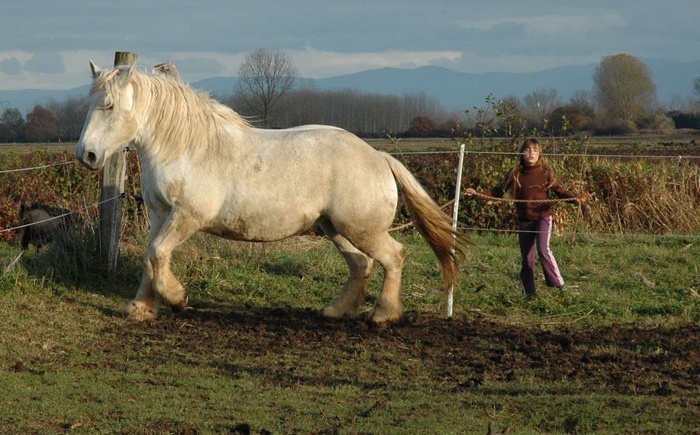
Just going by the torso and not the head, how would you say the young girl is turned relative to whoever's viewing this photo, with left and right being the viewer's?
facing the viewer

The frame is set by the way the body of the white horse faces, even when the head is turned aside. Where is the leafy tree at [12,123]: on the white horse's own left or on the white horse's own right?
on the white horse's own right

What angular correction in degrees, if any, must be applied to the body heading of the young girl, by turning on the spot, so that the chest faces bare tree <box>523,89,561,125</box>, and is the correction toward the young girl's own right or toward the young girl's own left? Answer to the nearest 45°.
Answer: approximately 180°

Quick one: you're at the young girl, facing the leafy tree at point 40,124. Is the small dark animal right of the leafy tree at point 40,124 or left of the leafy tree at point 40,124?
left

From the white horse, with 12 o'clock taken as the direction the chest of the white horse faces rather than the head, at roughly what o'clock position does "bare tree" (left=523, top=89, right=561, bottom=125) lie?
The bare tree is roughly at 4 o'clock from the white horse.

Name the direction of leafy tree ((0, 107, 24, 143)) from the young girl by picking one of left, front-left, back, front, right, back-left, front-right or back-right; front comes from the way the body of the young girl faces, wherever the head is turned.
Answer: back-right

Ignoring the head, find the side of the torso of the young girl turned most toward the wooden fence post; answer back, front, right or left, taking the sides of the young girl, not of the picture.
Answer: right

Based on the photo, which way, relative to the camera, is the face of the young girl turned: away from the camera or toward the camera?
toward the camera

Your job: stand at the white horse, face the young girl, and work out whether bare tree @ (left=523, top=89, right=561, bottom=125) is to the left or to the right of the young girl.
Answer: left

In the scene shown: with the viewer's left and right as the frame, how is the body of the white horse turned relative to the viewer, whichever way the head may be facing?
facing to the left of the viewer
